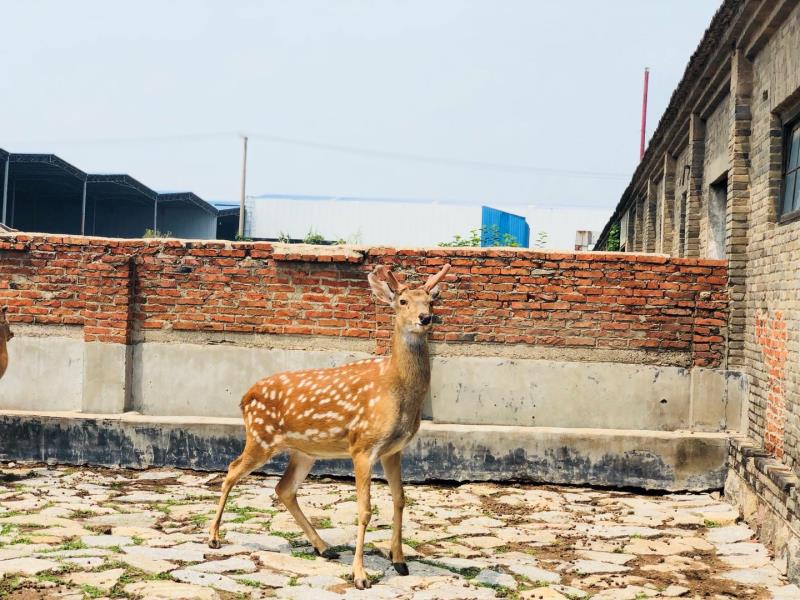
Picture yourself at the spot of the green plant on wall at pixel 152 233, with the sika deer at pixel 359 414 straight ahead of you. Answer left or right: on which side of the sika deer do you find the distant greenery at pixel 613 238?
left

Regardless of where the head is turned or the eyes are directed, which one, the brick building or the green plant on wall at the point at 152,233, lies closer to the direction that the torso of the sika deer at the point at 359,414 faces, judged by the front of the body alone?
the brick building

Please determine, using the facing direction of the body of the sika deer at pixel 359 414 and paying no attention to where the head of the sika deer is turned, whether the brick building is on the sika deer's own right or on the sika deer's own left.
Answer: on the sika deer's own left

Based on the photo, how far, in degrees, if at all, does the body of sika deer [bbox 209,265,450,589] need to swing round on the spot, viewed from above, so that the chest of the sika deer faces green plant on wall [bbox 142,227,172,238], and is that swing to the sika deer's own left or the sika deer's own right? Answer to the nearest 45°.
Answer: approximately 135° to the sika deer's own left

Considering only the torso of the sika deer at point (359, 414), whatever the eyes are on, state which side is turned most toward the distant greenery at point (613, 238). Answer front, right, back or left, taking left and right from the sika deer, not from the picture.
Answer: left

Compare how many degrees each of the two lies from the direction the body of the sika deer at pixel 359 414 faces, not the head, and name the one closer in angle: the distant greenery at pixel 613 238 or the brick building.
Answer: the brick building

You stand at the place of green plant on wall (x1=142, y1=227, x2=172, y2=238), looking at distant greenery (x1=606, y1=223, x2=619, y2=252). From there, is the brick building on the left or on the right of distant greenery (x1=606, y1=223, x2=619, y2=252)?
right

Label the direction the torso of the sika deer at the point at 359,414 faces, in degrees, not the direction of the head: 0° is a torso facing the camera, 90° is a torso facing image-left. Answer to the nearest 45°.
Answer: approximately 315°
